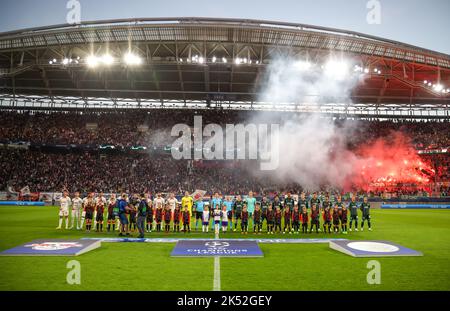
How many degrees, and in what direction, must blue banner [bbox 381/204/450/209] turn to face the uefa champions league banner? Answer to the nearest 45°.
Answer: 0° — it already faces it

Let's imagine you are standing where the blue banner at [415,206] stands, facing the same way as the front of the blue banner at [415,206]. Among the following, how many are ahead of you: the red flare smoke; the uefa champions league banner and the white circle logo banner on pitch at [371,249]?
2

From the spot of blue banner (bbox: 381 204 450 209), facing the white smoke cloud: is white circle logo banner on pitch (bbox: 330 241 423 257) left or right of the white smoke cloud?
left

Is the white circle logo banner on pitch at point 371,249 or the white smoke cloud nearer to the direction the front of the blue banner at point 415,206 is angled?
the white circle logo banner on pitch

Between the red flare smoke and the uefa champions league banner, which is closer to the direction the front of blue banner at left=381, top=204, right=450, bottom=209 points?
the uefa champions league banner

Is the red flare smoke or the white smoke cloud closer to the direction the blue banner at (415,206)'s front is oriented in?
the white smoke cloud

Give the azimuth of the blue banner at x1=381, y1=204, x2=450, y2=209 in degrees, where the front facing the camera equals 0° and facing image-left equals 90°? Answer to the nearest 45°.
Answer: approximately 0°

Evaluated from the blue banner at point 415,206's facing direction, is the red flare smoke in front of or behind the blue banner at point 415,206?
behind
